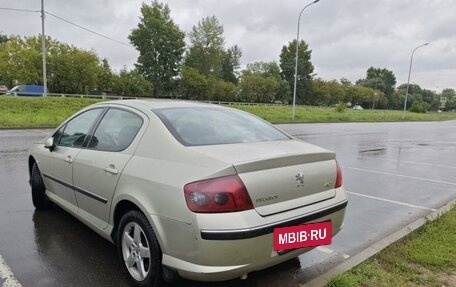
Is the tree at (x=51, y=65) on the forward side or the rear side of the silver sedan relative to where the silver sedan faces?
on the forward side

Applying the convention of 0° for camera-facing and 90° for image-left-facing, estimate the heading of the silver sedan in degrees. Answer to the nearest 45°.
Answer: approximately 135°
